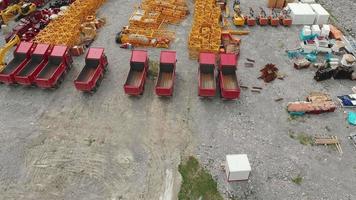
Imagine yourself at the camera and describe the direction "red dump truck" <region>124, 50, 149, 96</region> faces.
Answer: facing away from the viewer

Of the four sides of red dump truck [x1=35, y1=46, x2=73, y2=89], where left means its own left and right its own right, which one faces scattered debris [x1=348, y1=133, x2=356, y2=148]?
right

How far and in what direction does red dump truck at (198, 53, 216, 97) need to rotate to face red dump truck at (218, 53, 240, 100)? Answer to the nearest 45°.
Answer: approximately 90° to its right

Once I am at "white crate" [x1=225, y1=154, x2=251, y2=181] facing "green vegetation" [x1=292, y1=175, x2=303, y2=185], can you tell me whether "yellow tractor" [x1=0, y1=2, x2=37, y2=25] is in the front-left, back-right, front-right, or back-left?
back-left

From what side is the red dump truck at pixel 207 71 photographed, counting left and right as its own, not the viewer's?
back

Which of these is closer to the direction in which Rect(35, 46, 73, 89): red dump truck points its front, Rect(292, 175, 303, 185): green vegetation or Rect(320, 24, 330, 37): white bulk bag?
the white bulk bag

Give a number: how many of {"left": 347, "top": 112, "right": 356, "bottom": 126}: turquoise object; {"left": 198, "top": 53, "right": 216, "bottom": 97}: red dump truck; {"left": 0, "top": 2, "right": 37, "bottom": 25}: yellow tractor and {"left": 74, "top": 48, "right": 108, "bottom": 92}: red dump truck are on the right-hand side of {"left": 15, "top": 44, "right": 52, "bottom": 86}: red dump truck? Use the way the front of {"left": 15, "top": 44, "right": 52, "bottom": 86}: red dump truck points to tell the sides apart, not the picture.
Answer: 3

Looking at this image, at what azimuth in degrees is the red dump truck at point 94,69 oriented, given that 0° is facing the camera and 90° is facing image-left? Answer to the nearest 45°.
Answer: approximately 225°

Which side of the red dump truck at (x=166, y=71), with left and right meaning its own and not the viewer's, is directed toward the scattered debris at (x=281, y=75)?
right

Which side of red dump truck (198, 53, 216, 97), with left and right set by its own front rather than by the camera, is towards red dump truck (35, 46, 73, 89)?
left

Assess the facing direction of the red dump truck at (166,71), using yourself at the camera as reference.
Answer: facing away from the viewer

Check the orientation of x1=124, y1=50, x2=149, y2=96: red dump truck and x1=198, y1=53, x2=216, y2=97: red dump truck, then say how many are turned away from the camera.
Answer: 2

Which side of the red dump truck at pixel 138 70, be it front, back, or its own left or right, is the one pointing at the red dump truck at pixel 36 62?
left

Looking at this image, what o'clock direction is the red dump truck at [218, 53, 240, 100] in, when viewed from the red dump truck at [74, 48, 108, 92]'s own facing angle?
the red dump truck at [218, 53, 240, 100] is roughly at 2 o'clock from the red dump truck at [74, 48, 108, 92].
